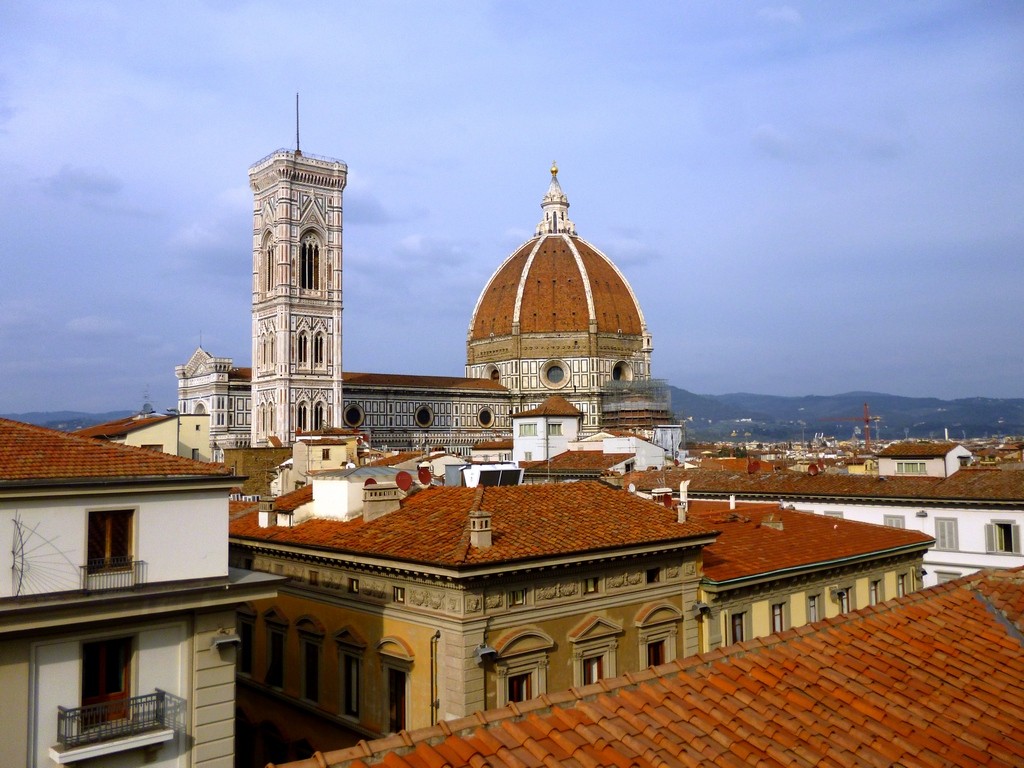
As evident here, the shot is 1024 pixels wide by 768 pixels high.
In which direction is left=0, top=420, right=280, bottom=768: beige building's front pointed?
toward the camera

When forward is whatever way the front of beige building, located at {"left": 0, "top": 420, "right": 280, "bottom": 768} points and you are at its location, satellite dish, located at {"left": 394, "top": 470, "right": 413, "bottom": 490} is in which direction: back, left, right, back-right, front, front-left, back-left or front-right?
back-left

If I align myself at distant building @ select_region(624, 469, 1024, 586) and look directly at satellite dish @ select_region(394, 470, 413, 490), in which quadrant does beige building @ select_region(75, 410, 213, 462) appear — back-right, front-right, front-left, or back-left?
front-right

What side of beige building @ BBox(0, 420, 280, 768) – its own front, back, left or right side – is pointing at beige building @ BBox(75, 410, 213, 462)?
back

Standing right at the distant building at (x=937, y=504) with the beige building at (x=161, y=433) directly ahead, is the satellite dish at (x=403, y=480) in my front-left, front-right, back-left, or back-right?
front-left

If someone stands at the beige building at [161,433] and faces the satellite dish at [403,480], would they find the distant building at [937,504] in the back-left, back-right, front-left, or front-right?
front-left

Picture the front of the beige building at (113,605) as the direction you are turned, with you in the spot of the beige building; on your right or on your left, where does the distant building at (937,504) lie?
on your left
